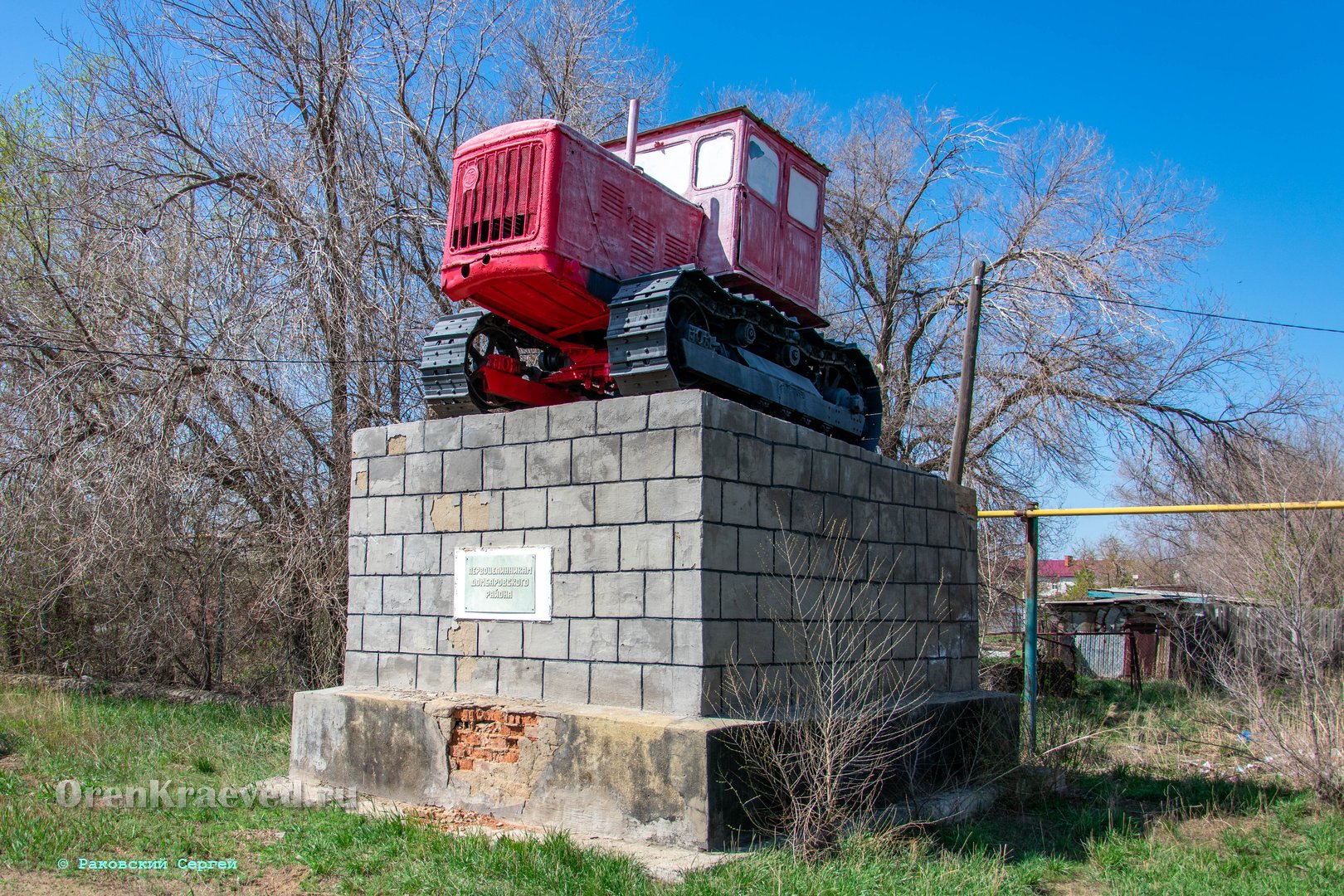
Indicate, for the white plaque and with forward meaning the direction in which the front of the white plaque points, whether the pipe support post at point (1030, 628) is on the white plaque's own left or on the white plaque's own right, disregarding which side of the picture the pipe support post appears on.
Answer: on the white plaque's own left

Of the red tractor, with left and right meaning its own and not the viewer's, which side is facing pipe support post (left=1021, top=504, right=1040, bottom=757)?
back

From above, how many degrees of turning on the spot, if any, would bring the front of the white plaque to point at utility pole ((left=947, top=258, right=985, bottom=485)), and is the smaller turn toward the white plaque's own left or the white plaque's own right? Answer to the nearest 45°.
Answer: approximately 135° to the white plaque's own left

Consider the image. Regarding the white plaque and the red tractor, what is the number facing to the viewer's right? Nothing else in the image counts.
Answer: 0

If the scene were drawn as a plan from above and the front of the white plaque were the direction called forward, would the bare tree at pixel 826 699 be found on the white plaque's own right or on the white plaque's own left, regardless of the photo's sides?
on the white plaque's own left

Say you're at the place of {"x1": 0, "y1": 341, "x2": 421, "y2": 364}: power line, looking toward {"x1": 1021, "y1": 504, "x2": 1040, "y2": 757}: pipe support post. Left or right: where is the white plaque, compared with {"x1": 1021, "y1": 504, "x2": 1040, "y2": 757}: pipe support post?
right

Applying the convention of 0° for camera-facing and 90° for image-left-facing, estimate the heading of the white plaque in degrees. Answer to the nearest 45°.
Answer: approximately 0°

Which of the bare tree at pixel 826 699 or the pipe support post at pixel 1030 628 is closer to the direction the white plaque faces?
the bare tree

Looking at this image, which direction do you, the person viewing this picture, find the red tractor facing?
facing the viewer and to the left of the viewer

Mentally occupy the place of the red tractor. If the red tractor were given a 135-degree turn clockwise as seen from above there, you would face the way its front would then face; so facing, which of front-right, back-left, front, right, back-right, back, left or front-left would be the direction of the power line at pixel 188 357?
front-left
